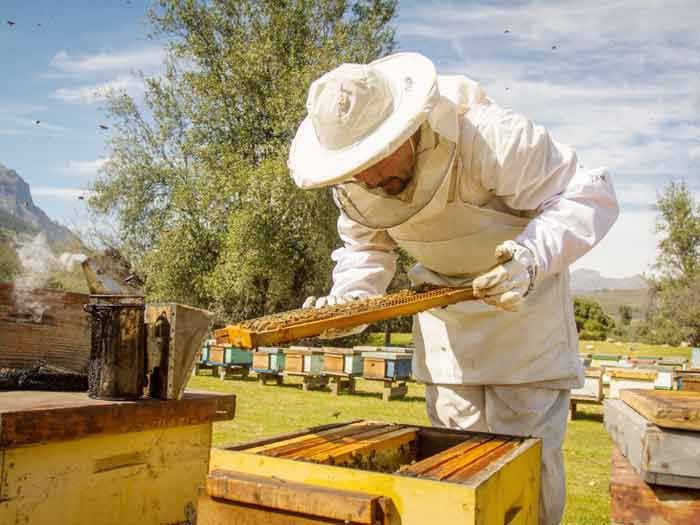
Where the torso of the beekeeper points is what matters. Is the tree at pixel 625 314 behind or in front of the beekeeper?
behind

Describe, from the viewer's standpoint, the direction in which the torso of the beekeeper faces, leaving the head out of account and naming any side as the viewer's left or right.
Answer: facing the viewer and to the left of the viewer

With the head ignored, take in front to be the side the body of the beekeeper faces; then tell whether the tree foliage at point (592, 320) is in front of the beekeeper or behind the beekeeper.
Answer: behind

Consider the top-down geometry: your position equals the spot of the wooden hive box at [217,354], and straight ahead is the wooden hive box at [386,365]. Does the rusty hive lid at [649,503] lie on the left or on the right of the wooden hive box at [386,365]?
right

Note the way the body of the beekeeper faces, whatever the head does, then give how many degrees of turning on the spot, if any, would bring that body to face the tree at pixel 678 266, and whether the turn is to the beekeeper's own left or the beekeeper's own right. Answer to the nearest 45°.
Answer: approximately 135° to the beekeeper's own right

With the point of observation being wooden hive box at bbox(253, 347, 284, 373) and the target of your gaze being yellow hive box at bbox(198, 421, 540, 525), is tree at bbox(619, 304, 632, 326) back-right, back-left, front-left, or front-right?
back-left

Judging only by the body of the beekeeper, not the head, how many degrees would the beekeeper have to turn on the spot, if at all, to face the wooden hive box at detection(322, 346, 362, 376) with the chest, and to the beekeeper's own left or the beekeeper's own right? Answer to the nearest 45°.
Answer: approximately 135° to the beekeeper's own right

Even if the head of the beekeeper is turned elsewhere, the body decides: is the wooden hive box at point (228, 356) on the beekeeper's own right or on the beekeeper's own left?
on the beekeeper's own right

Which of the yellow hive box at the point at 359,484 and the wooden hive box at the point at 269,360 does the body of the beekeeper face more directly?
the yellow hive box

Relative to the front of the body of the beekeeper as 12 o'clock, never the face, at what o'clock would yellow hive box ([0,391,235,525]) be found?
The yellow hive box is roughly at 1 o'clock from the beekeeper.

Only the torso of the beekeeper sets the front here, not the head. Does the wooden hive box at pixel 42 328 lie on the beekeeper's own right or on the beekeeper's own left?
on the beekeeper's own right
